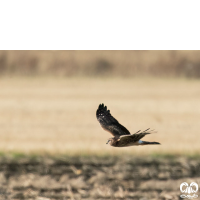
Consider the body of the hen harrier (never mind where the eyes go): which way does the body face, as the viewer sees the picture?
to the viewer's left
